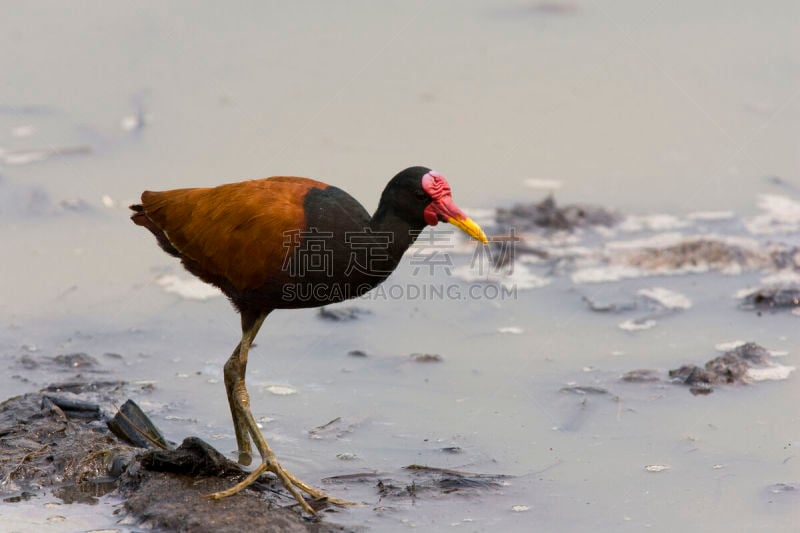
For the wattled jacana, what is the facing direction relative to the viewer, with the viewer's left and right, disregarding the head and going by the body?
facing to the right of the viewer

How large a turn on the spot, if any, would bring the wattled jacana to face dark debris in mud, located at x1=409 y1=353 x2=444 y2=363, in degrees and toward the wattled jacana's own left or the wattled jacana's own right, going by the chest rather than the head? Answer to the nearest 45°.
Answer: approximately 45° to the wattled jacana's own left
